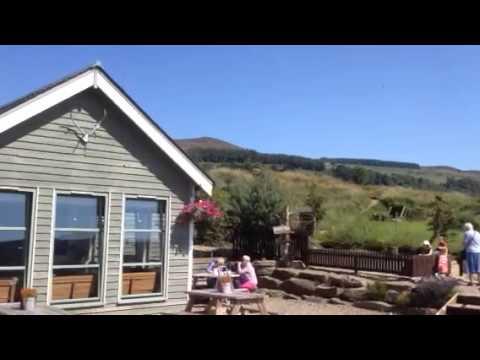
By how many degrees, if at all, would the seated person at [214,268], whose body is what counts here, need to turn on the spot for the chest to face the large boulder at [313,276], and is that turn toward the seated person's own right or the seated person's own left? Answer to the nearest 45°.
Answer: approximately 45° to the seated person's own left

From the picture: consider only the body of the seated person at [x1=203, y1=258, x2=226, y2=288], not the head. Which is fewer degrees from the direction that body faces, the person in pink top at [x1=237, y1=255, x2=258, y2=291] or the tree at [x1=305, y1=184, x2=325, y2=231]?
the person in pink top

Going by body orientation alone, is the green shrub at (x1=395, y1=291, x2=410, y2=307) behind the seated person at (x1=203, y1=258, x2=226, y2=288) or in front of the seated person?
in front

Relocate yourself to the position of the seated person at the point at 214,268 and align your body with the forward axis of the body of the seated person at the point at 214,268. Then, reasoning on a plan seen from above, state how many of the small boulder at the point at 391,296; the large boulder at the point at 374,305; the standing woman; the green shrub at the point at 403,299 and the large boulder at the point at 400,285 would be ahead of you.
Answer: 5

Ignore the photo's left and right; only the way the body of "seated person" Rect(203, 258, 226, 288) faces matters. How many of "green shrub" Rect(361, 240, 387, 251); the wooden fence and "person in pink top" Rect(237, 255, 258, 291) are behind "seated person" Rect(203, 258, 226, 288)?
0

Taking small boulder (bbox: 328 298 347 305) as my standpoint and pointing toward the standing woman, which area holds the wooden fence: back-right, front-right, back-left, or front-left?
front-left

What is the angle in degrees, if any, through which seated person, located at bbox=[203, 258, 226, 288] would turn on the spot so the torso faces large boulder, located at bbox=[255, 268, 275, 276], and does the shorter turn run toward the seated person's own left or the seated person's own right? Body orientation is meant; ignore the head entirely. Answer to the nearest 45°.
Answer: approximately 90° to the seated person's own left

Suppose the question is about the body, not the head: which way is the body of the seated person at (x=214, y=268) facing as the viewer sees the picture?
to the viewer's right

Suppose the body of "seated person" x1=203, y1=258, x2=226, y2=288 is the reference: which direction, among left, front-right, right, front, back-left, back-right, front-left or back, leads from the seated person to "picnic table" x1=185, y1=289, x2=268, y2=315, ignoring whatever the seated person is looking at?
right

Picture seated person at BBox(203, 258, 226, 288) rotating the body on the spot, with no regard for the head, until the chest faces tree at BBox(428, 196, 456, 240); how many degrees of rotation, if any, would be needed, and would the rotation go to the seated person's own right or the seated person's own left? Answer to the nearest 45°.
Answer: approximately 45° to the seated person's own left

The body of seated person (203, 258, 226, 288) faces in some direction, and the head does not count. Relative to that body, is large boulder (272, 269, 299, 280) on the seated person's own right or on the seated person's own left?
on the seated person's own left

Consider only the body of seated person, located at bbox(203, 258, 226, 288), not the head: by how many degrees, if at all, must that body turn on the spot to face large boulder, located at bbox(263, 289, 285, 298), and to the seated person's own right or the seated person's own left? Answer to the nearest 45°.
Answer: approximately 45° to the seated person's own left

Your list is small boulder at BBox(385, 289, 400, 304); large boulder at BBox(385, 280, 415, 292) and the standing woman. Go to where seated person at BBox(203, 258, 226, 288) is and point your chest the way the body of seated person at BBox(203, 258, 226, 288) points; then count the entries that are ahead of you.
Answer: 3

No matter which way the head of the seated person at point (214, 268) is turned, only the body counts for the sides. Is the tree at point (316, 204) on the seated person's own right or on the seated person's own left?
on the seated person's own left

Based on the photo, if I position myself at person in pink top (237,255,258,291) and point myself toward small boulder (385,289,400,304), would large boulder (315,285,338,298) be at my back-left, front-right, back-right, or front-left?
front-left
